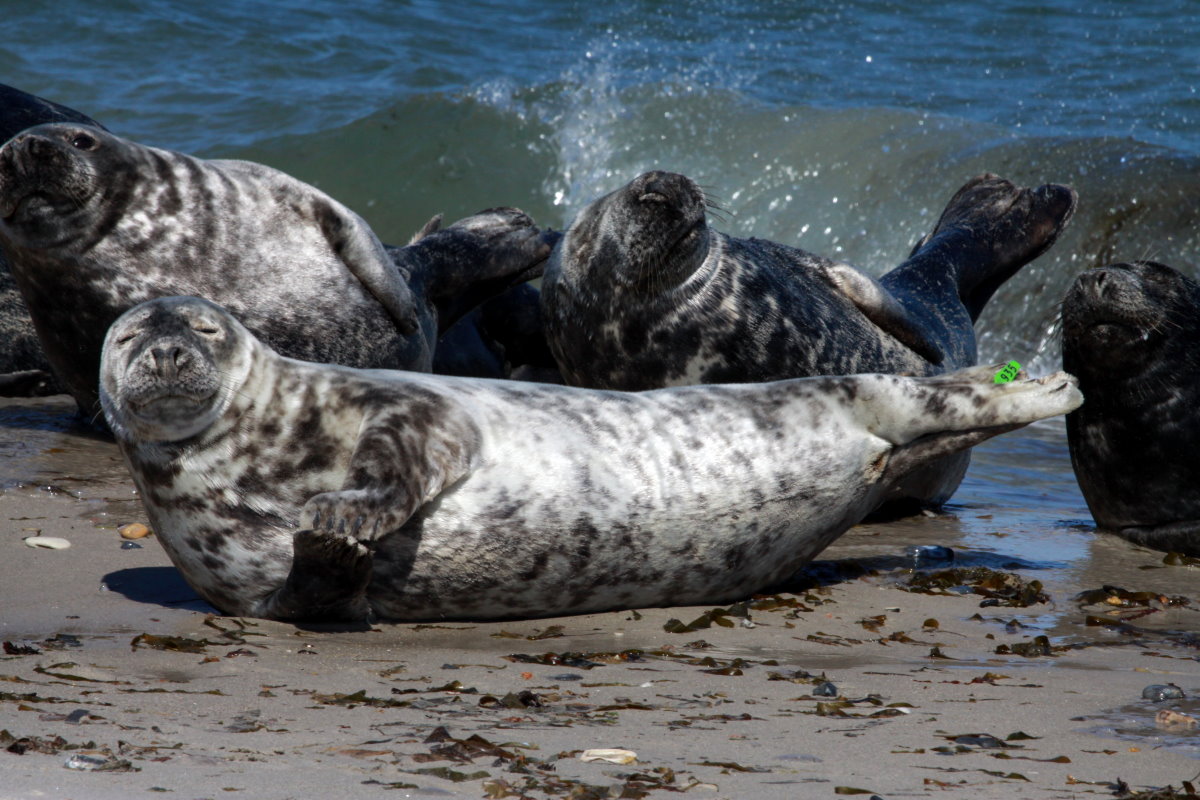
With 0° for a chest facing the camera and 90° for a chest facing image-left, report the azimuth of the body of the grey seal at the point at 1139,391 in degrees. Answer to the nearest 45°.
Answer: approximately 45°

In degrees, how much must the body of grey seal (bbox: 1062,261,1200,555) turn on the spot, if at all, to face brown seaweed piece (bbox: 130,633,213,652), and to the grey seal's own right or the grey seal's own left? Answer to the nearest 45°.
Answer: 0° — it already faces it

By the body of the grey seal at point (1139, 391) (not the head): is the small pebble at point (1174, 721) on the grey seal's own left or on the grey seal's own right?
on the grey seal's own left

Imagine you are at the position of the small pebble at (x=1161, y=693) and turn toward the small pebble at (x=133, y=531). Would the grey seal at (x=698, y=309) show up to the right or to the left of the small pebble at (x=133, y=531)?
right

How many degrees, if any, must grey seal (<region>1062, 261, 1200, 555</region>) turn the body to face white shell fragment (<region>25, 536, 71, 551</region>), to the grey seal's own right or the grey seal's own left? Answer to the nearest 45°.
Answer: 0° — it already faces it

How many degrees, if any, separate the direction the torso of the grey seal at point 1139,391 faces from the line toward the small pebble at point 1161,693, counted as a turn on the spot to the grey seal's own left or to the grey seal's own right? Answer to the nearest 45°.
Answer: approximately 45° to the grey seal's own left
